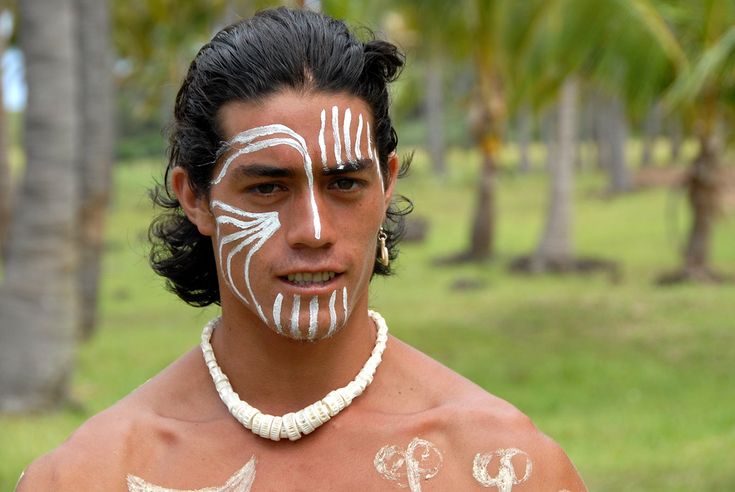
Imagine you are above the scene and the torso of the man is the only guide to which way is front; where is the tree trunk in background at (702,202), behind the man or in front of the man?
behind

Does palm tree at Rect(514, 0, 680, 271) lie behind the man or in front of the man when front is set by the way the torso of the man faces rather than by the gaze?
behind

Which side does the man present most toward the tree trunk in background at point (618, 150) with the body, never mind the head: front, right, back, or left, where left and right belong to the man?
back

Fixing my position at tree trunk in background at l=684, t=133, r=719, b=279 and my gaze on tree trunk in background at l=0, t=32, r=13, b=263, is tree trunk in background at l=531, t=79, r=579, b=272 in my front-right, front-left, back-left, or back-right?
front-right

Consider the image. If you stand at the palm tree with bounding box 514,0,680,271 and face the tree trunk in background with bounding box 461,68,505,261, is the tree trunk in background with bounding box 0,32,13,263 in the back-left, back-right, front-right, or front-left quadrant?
front-left

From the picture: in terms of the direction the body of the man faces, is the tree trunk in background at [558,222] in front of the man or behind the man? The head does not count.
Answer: behind

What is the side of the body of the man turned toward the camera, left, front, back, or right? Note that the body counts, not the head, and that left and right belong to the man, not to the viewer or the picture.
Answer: front

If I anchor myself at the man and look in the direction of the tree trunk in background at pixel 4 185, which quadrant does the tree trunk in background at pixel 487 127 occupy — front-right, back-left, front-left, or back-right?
front-right

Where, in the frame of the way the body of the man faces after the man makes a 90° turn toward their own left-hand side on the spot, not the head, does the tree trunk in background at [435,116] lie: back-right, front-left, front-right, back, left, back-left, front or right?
left
